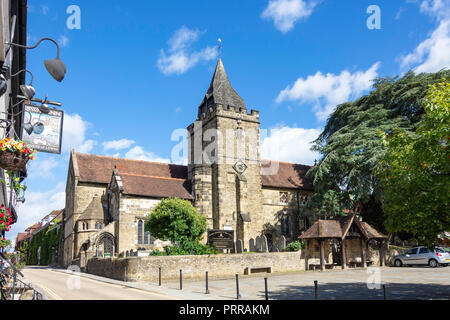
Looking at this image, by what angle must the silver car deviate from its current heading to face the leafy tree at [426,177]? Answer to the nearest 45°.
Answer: approximately 135° to its left

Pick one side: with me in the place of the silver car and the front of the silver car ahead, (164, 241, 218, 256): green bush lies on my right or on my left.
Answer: on my left
